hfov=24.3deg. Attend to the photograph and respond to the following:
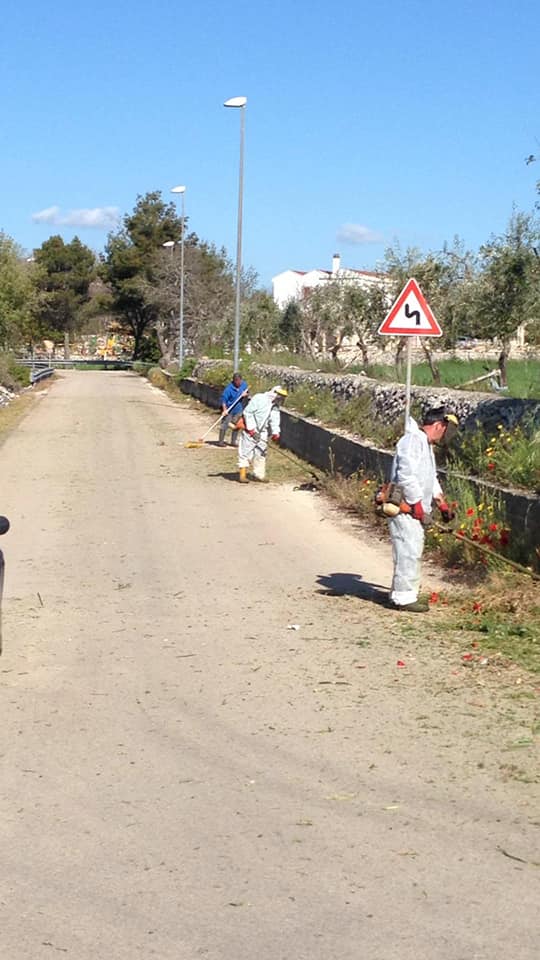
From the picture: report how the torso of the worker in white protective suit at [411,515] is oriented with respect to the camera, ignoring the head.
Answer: to the viewer's right

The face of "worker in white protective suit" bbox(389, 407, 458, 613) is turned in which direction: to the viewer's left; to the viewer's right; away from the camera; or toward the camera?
to the viewer's right

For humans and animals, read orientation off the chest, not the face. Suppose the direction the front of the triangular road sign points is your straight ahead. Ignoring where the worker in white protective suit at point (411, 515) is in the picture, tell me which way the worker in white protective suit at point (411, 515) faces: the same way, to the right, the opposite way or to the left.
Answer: to the left

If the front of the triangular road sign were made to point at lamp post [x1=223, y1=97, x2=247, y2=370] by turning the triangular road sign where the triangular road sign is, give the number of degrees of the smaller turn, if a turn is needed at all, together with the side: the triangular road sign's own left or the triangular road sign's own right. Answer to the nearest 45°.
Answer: approximately 180°

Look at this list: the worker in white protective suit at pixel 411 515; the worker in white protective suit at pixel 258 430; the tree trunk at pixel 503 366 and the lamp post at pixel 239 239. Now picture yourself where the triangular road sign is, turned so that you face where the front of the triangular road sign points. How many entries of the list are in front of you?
1

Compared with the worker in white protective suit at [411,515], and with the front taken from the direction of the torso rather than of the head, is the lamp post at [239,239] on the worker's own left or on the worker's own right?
on the worker's own left

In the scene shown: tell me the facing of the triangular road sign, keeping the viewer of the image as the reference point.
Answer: facing the viewer

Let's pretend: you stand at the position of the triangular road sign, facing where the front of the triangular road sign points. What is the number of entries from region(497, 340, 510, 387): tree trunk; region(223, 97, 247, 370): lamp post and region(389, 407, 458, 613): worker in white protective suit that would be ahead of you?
1

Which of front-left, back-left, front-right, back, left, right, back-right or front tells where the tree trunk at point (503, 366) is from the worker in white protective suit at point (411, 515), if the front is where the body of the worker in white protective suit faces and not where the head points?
left

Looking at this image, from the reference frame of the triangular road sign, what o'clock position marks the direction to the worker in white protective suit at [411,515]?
The worker in white protective suit is roughly at 12 o'clock from the triangular road sign.

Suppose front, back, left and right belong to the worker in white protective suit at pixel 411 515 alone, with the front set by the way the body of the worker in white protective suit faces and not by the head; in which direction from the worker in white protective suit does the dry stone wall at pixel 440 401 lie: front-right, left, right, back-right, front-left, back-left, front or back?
left

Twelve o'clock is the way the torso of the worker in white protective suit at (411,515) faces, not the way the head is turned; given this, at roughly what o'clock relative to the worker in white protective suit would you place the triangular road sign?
The triangular road sign is roughly at 9 o'clock from the worker in white protective suit.

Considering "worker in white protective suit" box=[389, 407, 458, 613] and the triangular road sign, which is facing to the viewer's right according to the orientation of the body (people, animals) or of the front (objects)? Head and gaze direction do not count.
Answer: the worker in white protective suit
